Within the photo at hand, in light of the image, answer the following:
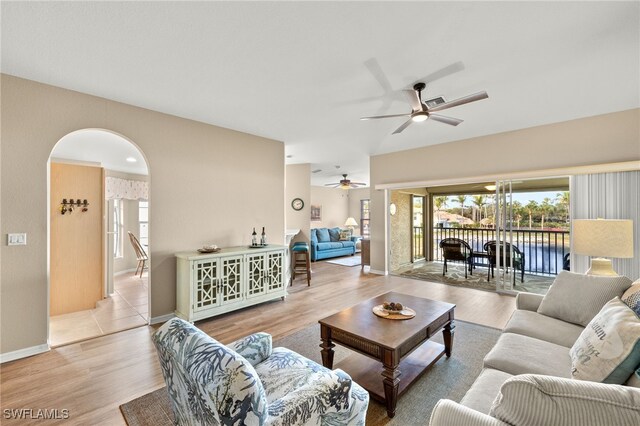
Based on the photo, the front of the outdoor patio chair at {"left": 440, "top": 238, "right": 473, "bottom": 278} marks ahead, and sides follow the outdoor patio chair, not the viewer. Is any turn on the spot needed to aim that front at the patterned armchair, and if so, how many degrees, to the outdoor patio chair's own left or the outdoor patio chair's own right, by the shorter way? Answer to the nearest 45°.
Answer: approximately 135° to the outdoor patio chair's own right

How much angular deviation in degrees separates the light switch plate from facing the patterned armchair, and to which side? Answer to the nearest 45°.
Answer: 0° — it already faces it

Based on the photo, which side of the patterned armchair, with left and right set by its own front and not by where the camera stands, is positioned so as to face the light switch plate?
left

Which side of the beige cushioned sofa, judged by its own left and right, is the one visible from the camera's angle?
left

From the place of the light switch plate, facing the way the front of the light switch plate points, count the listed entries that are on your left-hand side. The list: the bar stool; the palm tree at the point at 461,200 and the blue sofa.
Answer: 3

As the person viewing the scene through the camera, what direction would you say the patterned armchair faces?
facing away from the viewer and to the right of the viewer

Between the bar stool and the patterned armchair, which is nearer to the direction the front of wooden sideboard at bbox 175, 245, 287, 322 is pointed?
the patterned armchair

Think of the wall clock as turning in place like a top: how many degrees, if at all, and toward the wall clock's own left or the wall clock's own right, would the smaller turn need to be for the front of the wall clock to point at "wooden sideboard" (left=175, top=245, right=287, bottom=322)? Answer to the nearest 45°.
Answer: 0° — it already faces it

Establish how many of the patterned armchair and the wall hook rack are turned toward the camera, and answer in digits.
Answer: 1
